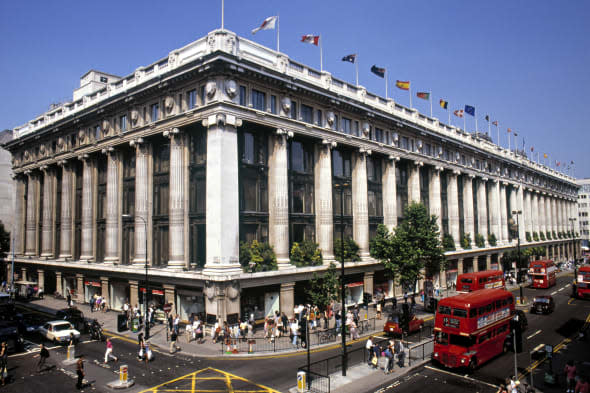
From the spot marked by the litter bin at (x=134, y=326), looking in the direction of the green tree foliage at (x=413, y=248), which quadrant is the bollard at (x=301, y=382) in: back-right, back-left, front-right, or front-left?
front-right

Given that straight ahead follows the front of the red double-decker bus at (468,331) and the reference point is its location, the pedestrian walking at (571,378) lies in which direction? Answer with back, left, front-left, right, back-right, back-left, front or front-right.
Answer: left

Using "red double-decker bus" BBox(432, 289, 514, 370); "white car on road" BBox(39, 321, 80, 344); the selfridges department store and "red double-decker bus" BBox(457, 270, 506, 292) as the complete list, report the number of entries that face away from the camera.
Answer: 0

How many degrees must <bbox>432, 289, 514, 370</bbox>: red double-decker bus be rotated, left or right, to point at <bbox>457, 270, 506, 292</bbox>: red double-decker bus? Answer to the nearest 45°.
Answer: approximately 135° to its right

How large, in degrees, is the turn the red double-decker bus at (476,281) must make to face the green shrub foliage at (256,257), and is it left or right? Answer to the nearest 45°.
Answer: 0° — it already faces it

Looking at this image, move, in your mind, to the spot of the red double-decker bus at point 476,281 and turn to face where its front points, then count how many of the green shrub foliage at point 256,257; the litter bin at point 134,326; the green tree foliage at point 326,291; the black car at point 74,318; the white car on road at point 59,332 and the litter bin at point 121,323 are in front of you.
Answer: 6

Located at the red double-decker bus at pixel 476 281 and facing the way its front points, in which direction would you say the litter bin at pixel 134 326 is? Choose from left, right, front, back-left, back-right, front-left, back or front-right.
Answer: front

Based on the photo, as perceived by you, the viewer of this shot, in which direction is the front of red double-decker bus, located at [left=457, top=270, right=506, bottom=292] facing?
facing the viewer and to the left of the viewer

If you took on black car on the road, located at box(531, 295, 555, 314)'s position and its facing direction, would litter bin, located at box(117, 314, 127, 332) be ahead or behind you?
ahead
